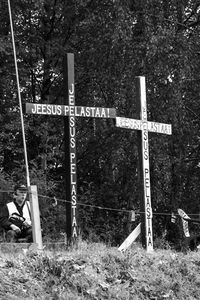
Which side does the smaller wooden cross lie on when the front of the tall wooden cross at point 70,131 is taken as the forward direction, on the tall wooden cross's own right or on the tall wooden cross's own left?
on the tall wooden cross's own left

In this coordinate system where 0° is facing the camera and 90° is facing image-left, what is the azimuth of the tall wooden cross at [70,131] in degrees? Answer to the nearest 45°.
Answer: approximately 0°

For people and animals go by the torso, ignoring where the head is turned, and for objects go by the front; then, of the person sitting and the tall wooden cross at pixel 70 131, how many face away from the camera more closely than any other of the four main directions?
0

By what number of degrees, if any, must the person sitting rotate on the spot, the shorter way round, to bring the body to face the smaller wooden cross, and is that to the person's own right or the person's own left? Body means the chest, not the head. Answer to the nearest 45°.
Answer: approximately 45° to the person's own left

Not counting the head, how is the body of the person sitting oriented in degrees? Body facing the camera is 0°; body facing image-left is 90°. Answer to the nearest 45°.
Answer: approximately 315°
